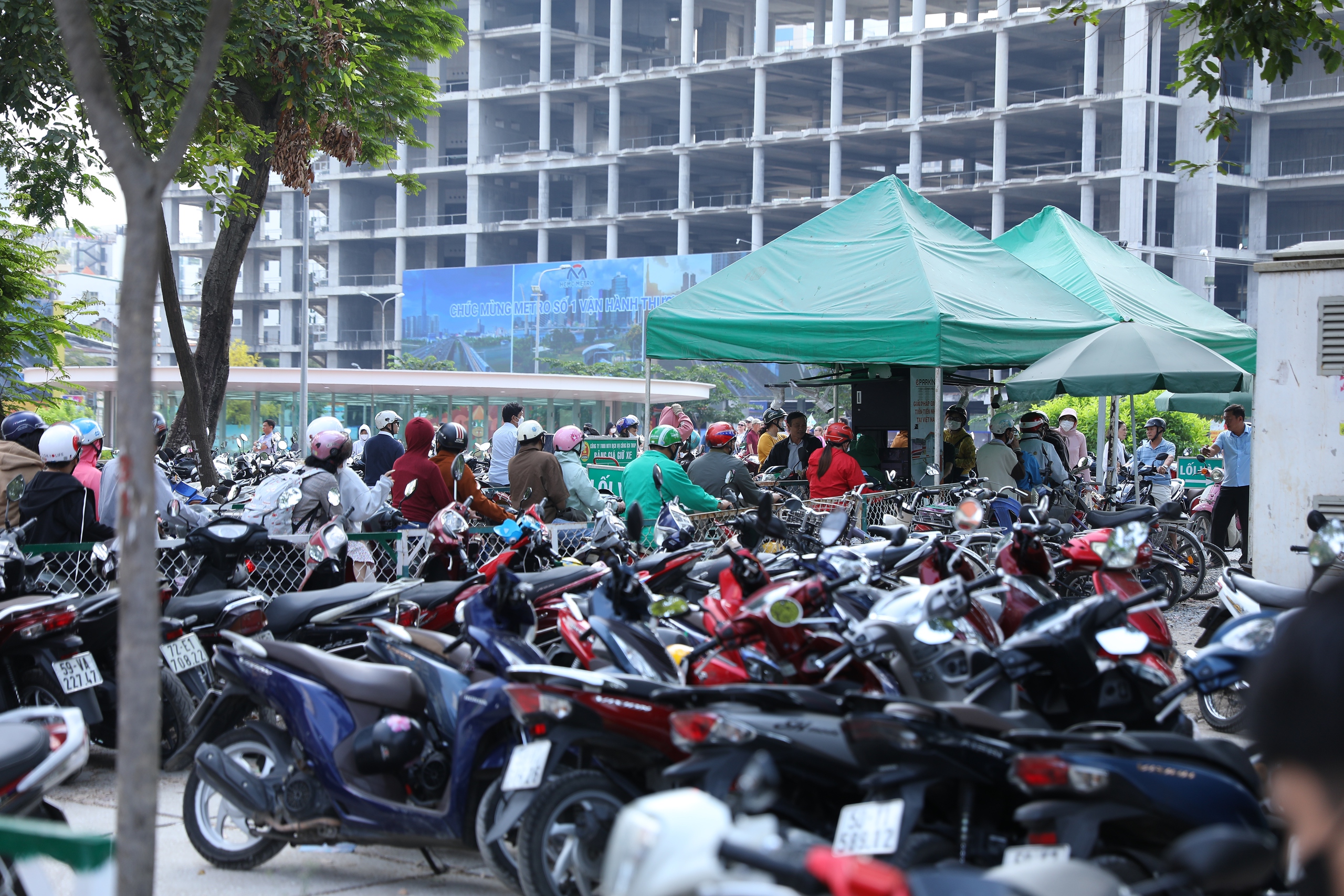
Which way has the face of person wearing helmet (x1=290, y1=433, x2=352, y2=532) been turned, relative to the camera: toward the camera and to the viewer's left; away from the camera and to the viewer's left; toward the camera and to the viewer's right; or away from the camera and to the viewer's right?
away from the camera and to the viewer's right

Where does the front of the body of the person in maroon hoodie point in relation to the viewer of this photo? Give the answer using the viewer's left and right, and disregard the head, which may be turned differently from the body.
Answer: facing away from the viewer and to the right of the viewer

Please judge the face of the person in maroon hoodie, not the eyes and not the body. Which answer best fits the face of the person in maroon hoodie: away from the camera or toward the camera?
away from the camera

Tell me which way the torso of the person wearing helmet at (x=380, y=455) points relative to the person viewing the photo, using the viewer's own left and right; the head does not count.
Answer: facing away from the viewer and to the right of the viewer

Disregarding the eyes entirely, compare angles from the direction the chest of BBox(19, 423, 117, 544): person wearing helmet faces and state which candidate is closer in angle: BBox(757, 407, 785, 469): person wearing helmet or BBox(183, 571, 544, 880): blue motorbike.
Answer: the person wearing helmet

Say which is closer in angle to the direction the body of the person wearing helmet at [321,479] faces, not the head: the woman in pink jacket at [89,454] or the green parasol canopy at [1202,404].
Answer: the green parasol canopy
